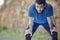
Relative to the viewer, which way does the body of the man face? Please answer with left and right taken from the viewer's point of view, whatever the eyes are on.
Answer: facing the viewer
